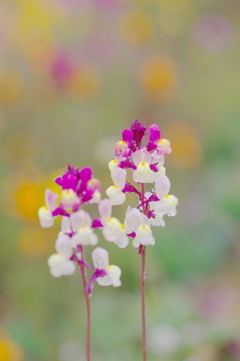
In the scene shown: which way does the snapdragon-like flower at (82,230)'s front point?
toward the camera
